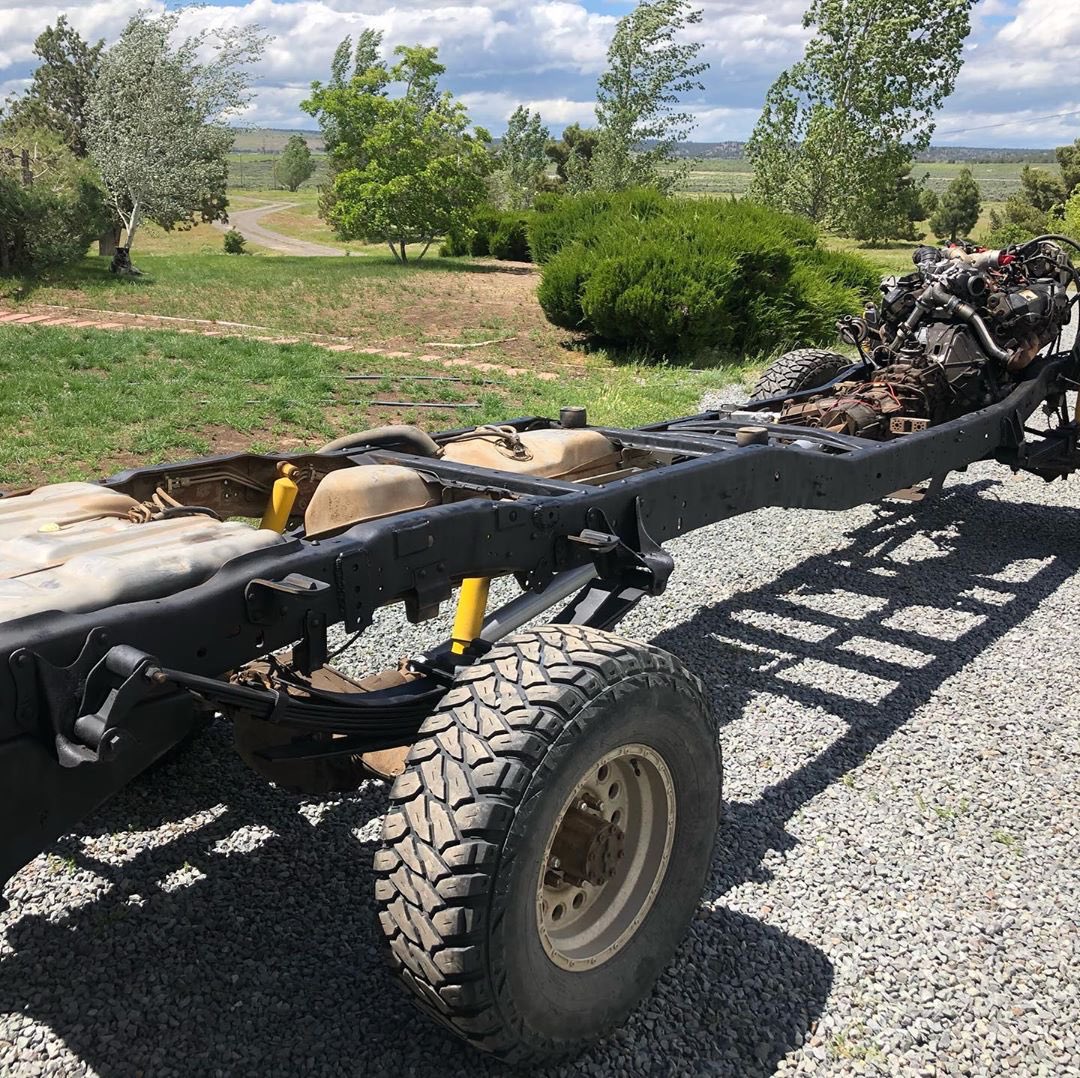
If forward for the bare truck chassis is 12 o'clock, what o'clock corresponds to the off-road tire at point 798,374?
The off-road tire is roughly at 11 o'clock from the bare truck chassis.

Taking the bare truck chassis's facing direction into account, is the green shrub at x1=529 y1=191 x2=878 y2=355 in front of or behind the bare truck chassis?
in front

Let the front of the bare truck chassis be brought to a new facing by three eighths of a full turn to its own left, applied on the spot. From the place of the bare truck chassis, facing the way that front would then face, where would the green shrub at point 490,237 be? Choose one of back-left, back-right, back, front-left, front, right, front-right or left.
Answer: right

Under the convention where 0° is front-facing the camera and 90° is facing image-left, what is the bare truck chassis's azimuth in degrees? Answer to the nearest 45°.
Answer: approximately 225°

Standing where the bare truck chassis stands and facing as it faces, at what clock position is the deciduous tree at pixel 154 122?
The deciduous tree is roughly at 10 o'clock from the bare truck chassis.

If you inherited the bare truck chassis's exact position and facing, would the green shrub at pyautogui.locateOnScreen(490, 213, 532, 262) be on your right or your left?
on your left

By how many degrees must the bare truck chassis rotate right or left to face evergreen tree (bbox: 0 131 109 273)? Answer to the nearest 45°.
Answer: approximately 90° to its left

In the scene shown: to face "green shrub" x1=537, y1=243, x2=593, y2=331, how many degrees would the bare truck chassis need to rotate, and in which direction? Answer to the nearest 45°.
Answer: approximately 45° to its left

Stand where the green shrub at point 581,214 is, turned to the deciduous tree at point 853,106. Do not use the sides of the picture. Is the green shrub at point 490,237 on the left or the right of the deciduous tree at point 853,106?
left

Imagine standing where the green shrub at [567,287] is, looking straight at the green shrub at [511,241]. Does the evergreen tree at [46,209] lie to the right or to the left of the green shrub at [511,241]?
left
